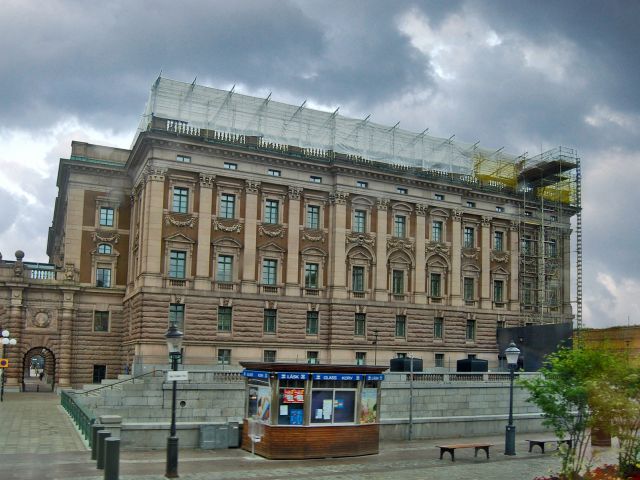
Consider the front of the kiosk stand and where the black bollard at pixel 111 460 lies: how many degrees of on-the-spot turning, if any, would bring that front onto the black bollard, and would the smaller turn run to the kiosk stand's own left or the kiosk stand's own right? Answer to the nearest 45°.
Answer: approximately 45° to the kiosk stand's own right

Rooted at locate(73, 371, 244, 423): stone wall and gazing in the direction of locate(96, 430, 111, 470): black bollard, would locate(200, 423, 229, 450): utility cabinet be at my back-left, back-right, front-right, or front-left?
front-left

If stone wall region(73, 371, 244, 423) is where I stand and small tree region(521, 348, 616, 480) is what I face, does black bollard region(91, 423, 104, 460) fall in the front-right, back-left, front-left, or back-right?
front-right

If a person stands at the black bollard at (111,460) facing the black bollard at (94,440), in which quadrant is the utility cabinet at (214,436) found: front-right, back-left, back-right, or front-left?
front-right

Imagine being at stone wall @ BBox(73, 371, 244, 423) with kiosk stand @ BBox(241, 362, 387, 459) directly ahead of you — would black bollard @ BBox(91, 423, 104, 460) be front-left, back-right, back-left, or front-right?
front-right

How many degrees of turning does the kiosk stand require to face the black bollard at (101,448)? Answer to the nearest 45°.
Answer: approximately 45° to its right

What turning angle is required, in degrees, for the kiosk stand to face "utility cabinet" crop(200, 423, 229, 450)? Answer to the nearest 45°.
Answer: approximately 135° to its right

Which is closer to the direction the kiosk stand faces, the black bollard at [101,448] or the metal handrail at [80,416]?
the black bollard

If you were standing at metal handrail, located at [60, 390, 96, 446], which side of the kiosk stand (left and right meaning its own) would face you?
right

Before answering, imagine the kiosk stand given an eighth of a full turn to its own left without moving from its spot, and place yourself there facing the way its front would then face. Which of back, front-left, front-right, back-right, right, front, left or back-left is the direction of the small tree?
front

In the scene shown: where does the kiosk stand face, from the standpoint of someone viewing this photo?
facing the viewer

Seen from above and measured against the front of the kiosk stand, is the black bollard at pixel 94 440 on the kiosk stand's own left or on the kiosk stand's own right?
on the kiosk stand's own right
